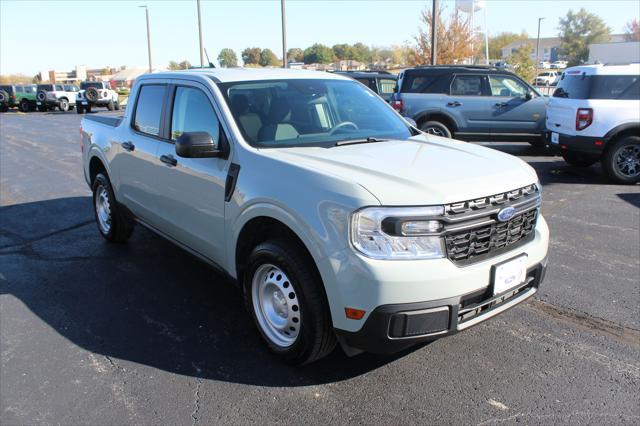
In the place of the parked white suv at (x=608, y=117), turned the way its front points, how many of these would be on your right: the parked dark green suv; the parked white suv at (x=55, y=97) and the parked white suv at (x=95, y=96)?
0

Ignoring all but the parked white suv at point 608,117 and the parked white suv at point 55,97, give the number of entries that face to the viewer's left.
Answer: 0

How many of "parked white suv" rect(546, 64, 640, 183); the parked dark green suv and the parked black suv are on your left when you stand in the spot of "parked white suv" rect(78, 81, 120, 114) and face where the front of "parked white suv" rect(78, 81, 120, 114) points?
1

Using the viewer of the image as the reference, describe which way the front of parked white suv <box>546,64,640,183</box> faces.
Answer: facing away from the viewer and to the right of the viewer

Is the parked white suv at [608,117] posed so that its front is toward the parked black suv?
no

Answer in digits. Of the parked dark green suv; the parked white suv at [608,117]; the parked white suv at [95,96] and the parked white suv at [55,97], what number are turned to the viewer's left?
0

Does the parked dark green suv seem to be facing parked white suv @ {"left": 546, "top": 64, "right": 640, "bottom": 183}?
no

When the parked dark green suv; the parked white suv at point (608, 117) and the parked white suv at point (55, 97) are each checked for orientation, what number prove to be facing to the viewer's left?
0

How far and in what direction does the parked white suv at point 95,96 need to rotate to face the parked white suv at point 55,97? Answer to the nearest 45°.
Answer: approximately 90° to its left

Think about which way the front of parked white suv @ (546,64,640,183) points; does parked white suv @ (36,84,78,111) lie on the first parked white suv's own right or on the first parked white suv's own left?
on the first parked white suv's own left

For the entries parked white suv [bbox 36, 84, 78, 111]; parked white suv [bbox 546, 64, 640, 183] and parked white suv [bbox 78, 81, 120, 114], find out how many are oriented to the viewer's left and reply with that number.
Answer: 0

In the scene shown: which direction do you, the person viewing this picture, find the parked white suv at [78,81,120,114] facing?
facing away from the viewer and to the right of the viewer
